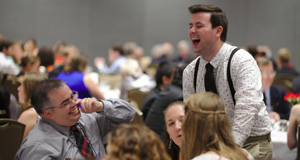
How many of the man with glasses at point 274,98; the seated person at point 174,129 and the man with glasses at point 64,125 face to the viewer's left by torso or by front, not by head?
0

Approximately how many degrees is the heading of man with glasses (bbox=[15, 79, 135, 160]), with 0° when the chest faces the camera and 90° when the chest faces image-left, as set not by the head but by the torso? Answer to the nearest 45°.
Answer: approximately 315°

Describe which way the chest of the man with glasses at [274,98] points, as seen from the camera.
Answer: toward the camera

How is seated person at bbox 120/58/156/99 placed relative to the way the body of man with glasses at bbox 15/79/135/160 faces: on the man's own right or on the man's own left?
on the man's own left

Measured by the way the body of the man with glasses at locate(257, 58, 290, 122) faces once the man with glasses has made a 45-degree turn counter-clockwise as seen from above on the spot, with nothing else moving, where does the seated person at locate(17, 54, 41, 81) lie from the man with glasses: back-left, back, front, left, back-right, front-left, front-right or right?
back-right

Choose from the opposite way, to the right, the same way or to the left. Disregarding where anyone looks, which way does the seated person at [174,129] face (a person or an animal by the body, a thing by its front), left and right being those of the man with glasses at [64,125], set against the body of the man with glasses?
the same way

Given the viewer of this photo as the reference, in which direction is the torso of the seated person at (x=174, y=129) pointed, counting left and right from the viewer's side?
facing the viewer and to the right of the viewer

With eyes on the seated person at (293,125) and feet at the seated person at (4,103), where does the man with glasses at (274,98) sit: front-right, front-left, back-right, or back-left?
front-left

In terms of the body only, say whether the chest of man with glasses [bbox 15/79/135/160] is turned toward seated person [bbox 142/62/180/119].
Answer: no

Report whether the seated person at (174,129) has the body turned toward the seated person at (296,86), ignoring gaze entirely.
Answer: no

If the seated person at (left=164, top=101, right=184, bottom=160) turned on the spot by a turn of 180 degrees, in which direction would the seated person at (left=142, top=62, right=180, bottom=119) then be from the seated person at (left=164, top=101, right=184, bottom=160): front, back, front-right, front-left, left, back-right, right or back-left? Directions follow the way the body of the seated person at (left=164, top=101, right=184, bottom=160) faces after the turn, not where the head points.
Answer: front-right

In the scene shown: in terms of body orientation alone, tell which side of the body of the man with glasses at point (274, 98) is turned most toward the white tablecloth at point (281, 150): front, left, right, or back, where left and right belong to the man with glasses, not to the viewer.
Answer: front

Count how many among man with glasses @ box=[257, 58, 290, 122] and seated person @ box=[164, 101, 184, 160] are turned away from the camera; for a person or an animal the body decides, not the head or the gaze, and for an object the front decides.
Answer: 0
